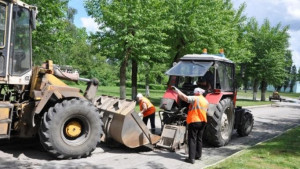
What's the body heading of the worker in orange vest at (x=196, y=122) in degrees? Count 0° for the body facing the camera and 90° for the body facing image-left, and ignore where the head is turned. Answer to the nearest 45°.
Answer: approximately 135°

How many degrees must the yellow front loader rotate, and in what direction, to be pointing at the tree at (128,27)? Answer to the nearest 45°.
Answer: approximately 90° to its left

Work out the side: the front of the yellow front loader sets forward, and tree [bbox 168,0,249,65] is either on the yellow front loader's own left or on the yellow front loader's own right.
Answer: on the yellow front loader's own left

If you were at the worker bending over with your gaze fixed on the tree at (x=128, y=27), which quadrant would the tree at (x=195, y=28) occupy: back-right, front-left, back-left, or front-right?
front-right

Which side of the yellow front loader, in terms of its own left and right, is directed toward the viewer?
right

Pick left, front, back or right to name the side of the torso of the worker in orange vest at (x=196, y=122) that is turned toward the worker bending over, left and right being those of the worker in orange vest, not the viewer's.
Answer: front

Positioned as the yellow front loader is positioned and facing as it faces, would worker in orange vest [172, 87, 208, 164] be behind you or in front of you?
in front

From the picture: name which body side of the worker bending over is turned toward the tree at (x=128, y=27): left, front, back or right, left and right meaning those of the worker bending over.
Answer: right

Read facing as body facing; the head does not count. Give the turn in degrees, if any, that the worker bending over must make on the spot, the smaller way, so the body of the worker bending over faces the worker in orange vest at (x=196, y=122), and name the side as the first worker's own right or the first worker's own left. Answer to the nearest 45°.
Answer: approximately 135° to the first worker's own left

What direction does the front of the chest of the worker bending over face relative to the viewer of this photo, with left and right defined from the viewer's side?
facing to the left of the viewer

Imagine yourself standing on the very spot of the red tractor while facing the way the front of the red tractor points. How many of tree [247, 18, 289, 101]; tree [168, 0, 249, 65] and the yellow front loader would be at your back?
1

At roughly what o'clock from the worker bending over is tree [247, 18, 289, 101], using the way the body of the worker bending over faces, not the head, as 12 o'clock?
The tree is roughly at 4 o'clock from the worker bending over.
